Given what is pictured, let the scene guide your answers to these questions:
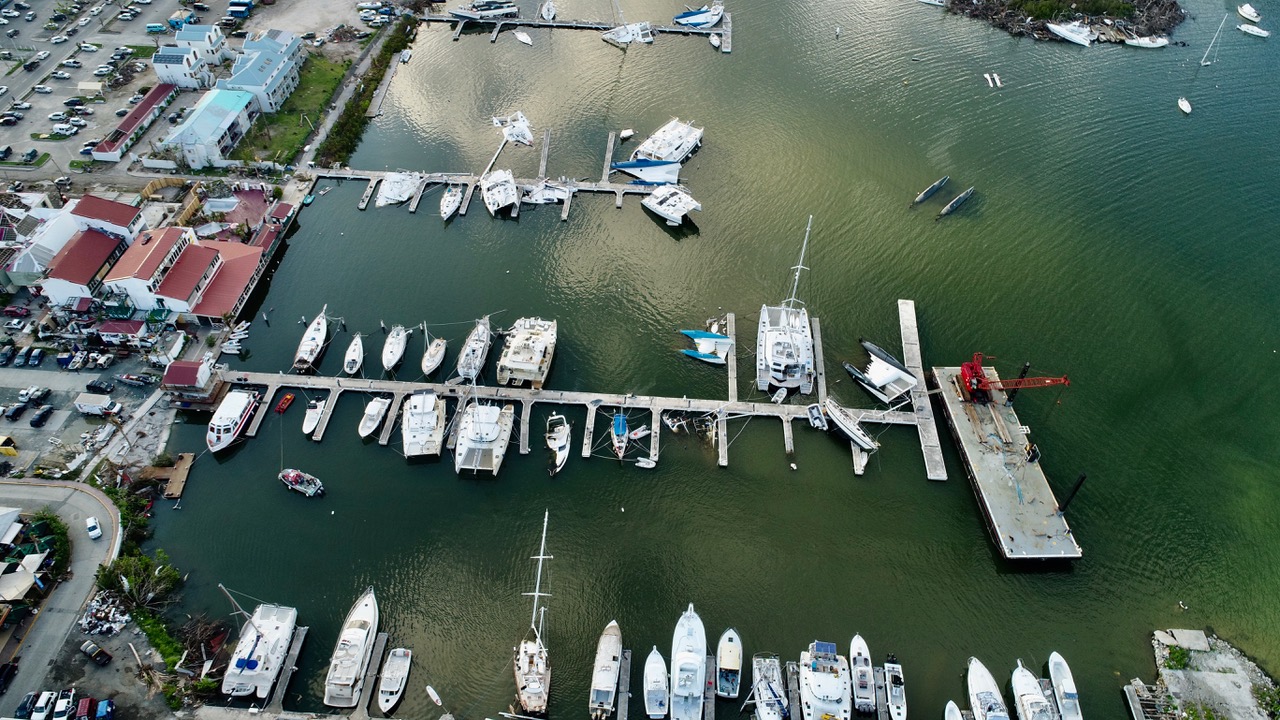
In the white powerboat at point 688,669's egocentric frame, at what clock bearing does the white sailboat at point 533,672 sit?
The white sailboat is roughly at 9 o'clock from the white powerboat.

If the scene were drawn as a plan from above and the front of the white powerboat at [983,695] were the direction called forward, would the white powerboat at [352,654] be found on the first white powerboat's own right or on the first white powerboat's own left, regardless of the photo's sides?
on the first white powerboat's own left

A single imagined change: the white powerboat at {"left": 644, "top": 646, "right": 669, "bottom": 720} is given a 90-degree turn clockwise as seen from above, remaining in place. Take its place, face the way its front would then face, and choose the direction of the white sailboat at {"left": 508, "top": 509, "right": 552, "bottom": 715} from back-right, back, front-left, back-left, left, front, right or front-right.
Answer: back

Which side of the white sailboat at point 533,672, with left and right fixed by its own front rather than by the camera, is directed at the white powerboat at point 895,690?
right

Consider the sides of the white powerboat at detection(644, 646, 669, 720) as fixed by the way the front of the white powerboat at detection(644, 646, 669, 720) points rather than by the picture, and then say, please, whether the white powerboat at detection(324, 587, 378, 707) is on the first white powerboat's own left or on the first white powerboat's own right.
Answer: on the first white powerboat's own left

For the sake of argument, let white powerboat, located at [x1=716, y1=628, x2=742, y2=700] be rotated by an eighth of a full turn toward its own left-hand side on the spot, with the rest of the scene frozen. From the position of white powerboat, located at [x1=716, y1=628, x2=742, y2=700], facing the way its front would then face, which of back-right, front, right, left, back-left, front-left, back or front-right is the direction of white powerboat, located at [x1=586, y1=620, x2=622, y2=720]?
front-left

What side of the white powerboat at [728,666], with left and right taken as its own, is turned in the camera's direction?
back

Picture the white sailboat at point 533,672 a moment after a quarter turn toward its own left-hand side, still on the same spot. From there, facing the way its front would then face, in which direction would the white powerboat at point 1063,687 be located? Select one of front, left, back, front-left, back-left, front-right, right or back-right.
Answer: back

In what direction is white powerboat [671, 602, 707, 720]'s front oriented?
away from the camera

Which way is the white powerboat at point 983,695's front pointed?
away from the camera

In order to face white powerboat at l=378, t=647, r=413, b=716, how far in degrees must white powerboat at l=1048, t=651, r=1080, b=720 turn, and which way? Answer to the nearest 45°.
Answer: approximately 135° to its left

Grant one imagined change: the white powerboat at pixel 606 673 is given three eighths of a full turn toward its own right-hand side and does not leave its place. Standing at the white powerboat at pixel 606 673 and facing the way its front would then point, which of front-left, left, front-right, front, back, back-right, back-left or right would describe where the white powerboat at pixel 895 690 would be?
front-left

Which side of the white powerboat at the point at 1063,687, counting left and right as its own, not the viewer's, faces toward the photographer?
back

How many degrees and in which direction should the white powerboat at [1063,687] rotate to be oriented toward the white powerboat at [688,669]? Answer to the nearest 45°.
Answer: approximately 135° to its left

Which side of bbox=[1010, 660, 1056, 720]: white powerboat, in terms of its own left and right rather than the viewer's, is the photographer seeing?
back

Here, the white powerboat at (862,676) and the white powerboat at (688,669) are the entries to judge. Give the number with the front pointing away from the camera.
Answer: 2
